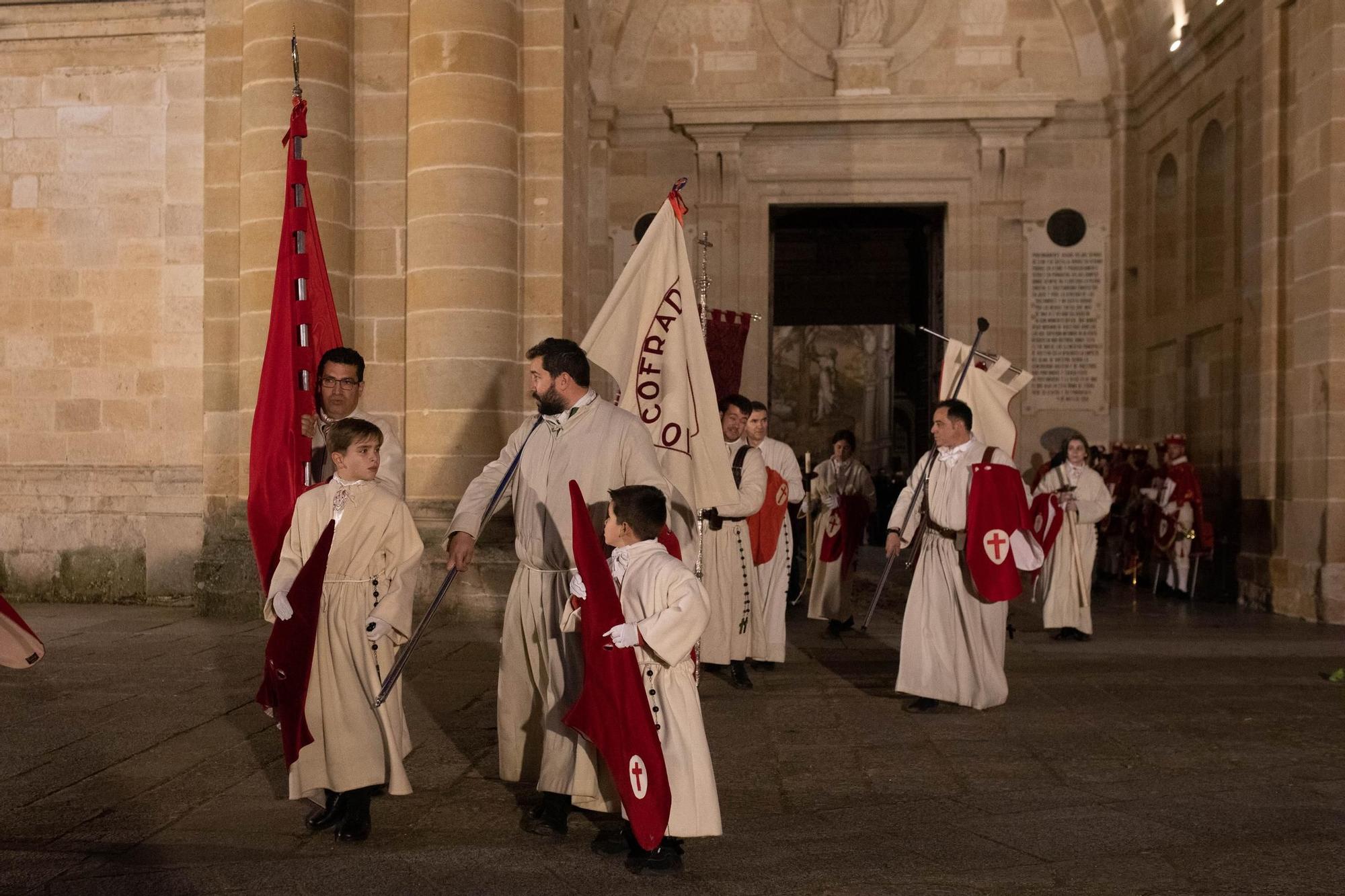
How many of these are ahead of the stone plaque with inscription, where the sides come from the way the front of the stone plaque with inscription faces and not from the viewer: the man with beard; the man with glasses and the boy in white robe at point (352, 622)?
3

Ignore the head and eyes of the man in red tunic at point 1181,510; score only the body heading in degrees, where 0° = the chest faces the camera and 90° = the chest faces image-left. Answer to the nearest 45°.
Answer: approximately 90°

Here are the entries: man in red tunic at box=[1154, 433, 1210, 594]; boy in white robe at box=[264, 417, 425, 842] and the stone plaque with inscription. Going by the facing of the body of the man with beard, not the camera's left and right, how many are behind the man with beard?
2

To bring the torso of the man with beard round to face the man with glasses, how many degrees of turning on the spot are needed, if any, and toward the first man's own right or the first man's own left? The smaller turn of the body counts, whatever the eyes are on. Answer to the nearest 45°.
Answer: approximately 90° to the first man's own right

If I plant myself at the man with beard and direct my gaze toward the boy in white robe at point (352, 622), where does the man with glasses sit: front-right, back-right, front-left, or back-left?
front-right

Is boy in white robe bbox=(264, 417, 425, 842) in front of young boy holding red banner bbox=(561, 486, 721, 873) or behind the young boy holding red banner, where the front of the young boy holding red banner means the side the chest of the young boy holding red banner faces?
in front

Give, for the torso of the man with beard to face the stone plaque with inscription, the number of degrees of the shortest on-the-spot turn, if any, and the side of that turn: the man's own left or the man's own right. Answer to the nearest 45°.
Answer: approximately 180°

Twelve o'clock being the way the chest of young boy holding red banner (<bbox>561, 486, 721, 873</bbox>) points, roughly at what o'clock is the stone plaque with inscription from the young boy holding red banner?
The stone plaque with inscription is roughly at 4 o'clock from the young boy holding red banner.

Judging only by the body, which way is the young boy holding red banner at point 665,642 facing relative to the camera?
to the viewer's left

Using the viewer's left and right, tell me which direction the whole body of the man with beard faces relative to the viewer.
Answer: facing the viewer and to the left of the viewer

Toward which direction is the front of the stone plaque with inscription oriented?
toward the camera

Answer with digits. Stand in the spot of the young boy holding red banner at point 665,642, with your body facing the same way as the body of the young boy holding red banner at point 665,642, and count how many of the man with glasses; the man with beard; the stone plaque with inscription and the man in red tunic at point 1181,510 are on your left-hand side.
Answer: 0

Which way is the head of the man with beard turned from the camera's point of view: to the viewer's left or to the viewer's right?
to the viewer's left

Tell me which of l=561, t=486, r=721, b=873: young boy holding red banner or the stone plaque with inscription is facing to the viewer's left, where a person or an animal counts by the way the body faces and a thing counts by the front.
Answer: the young boy holding red banner

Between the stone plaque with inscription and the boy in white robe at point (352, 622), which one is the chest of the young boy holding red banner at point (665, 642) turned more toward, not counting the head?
the boy in white robe

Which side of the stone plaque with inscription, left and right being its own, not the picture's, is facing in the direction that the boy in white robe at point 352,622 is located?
front

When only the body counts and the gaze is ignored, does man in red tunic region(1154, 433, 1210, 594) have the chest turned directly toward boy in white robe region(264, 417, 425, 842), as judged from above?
no

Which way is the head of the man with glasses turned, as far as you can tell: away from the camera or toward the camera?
toward the camera
